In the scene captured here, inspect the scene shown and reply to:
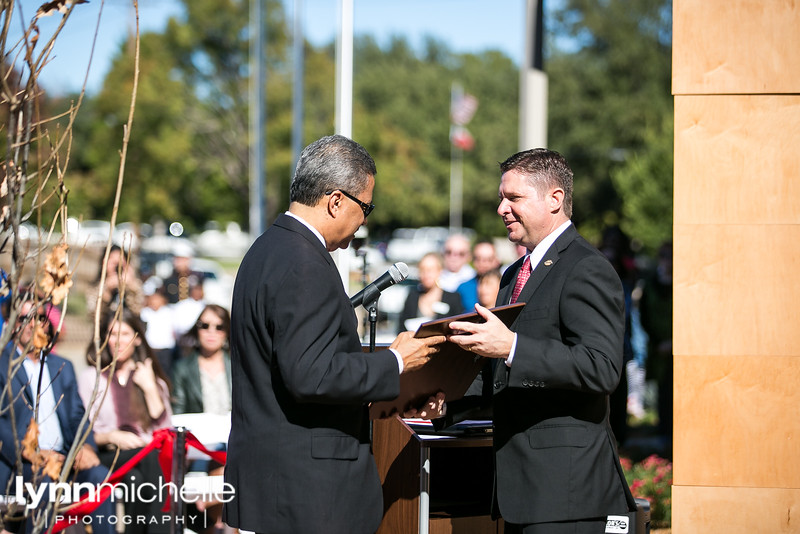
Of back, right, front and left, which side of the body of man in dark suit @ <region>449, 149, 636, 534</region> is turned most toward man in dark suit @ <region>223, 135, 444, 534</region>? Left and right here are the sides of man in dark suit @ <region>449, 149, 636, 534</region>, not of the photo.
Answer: front

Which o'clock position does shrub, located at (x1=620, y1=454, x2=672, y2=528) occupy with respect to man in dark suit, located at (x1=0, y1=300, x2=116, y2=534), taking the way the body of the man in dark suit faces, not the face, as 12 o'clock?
The shrub is roughly at 9 o'clock from the man in dark suit.

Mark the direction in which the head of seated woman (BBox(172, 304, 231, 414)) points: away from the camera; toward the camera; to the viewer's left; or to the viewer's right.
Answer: toward the camera

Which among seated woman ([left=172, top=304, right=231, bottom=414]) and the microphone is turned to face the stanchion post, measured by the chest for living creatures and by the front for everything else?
the seated woman

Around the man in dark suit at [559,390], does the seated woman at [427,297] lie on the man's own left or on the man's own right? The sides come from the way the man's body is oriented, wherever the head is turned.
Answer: on the man's own right

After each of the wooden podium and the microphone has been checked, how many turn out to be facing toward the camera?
0

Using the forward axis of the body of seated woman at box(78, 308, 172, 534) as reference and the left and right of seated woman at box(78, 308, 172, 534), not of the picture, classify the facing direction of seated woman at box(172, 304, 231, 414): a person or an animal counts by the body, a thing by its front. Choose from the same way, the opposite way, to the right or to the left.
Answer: the same way

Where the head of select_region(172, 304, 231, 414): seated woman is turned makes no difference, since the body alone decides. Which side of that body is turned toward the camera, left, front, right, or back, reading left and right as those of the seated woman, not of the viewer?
front

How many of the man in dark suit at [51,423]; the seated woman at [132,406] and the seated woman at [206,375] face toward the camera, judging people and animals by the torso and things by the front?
3

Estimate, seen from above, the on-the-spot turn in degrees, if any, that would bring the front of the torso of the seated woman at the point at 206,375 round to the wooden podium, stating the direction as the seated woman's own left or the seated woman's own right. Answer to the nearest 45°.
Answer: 0° — they already face it

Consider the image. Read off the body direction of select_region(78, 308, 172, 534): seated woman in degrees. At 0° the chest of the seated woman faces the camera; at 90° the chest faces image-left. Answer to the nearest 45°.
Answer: approximately 0°

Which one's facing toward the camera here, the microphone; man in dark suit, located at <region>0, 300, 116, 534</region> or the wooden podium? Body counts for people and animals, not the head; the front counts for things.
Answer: the man in dark suit

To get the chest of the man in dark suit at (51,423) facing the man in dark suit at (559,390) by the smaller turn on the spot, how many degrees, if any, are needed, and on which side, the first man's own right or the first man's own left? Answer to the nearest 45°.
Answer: approximately 45° to the first man's own left

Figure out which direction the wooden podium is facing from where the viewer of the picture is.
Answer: facing away from the viewer and to the left of the viewer

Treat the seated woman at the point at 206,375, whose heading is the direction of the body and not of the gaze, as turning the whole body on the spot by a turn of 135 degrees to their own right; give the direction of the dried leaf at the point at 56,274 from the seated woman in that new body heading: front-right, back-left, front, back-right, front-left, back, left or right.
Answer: back-left
